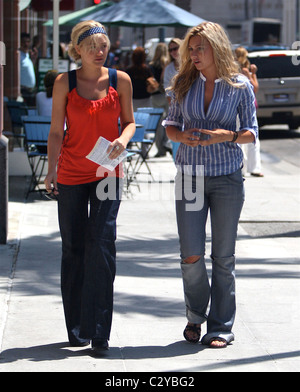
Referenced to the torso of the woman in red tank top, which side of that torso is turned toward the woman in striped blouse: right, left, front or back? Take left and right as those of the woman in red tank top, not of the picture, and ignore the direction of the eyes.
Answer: left

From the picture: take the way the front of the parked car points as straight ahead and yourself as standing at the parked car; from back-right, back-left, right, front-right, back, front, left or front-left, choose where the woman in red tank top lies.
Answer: back

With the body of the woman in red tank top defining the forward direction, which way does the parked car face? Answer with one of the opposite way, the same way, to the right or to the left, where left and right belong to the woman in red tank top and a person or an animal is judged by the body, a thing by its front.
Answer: the opposite way

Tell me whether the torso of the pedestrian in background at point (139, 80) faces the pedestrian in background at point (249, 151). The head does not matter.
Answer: no

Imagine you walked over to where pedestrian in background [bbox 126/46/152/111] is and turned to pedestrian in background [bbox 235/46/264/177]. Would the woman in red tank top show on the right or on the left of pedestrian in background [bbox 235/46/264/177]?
right

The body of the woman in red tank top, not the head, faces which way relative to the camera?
toward the camera

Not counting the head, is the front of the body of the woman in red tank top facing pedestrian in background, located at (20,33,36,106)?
no

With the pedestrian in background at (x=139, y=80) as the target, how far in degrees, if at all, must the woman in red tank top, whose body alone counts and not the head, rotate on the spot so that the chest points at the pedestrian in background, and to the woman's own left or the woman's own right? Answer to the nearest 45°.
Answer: approximately 180°

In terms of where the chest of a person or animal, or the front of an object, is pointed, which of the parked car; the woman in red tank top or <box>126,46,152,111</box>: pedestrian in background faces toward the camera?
the woman in red tank top

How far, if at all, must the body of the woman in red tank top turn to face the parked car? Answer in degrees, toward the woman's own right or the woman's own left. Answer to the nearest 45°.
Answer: approximately 180°

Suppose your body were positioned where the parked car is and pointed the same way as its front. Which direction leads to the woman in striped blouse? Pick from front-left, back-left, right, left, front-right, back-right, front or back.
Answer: back

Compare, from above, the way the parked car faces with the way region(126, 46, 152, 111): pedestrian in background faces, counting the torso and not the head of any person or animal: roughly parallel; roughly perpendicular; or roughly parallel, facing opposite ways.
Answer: roughly parallel

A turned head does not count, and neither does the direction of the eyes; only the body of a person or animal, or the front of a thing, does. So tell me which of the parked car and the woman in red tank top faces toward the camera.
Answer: the woman in red tank top
